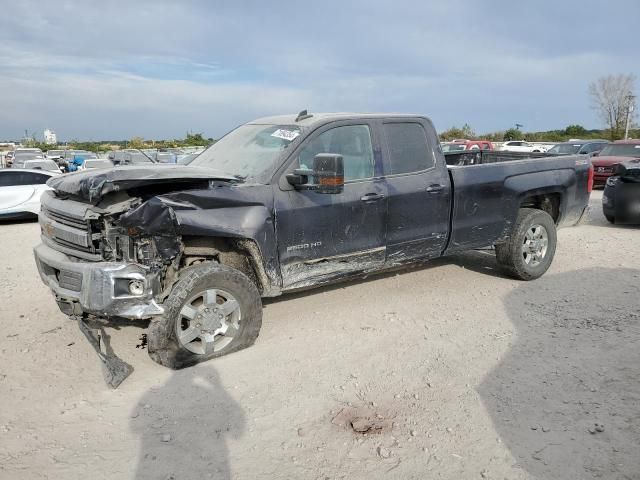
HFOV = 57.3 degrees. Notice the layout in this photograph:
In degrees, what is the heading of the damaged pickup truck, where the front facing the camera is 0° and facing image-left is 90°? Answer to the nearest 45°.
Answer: approximately 45°

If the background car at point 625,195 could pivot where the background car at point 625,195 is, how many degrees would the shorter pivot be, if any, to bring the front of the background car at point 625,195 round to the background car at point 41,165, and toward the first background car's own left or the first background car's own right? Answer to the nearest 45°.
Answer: approximately 45° to the first background car's own right

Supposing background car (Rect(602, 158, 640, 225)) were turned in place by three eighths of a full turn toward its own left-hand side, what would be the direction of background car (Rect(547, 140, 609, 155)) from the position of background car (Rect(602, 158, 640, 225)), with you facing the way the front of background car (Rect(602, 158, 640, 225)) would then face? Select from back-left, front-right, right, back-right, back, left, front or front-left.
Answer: left

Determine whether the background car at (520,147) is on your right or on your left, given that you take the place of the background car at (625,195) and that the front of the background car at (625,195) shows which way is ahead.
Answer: on your right

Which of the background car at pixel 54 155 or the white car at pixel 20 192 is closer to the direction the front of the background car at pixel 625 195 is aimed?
the white car

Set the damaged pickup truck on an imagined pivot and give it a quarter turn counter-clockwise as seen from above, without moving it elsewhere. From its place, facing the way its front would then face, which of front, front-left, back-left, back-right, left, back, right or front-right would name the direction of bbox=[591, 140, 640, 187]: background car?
left

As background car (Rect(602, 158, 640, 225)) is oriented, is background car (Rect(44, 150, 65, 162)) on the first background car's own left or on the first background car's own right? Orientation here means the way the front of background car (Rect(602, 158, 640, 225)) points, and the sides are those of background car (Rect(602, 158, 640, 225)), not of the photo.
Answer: on the first background car's own right
